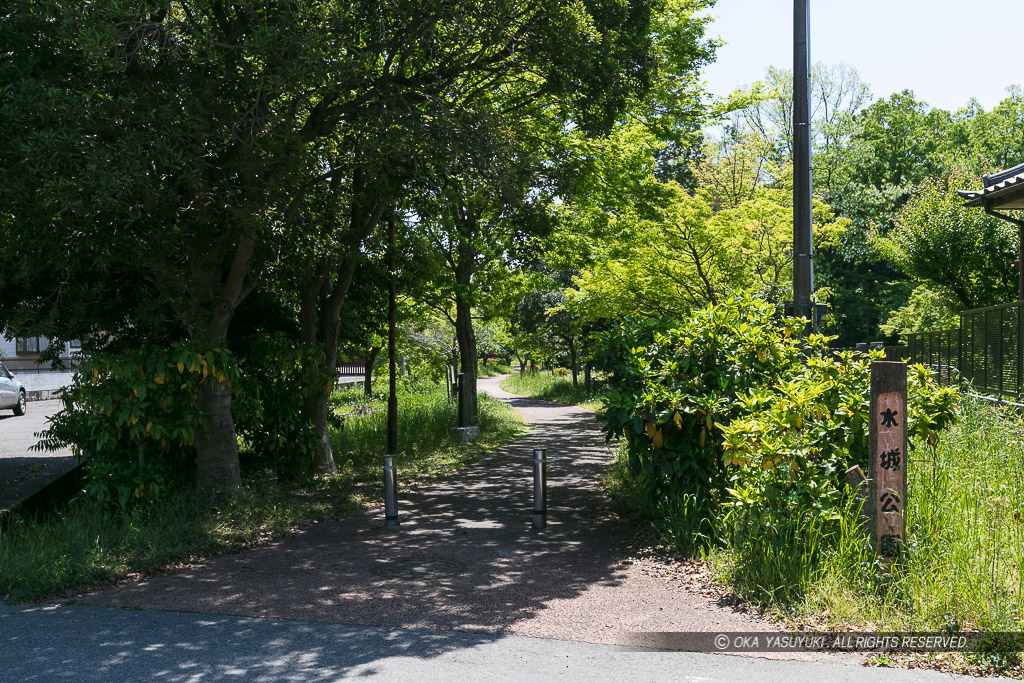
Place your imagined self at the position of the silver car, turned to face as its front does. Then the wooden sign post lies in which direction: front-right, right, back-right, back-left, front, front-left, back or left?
front-right

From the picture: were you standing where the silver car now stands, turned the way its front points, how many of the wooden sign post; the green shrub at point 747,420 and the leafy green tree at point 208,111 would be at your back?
0

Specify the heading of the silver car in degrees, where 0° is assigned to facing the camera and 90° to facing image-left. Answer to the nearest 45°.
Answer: approximately 315°

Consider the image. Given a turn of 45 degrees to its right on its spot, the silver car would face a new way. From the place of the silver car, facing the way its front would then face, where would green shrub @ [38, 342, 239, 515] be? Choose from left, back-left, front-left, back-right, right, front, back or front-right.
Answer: front

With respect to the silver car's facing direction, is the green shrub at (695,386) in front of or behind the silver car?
in front

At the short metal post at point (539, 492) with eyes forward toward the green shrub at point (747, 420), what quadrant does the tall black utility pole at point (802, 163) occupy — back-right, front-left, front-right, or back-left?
front-left

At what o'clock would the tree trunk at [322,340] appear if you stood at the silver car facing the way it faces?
The tree trunk is roughly at 1 o'clock from the silver car.
